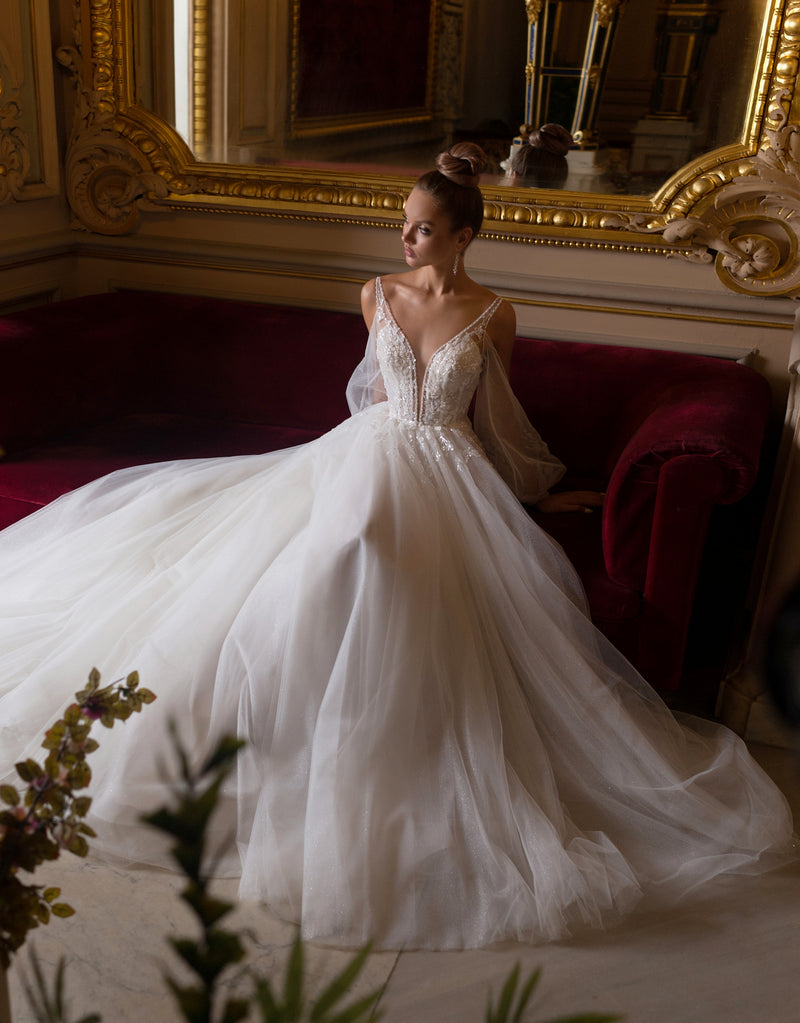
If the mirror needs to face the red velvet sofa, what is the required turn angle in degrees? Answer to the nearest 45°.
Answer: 0° — it already faces it

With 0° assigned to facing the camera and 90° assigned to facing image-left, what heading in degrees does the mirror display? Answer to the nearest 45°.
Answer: approximately 0°
